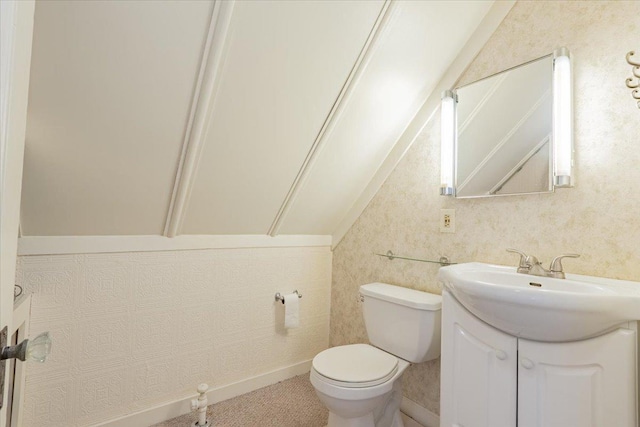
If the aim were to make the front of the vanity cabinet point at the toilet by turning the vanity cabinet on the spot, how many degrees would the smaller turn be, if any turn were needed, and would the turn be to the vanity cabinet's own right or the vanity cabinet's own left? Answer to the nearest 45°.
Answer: approximately 45° to the vanity cabinet's own right

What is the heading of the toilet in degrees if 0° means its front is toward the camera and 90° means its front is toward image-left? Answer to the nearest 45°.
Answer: approximately 45°

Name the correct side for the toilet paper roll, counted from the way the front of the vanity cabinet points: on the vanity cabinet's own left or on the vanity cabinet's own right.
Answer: on the vanity cabinet's own right

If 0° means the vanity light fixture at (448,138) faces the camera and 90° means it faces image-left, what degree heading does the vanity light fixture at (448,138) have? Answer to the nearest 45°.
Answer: approximately 45°

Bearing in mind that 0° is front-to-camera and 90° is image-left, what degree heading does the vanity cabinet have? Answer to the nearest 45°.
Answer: approximately 45°

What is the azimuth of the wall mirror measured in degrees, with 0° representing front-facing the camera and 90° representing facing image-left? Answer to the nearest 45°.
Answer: approximately 45°

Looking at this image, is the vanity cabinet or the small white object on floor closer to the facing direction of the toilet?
the small white object on floor
